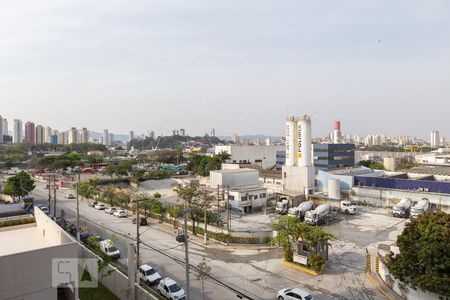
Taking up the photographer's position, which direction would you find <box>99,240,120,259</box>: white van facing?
facing the viewer and to the right of the viewer

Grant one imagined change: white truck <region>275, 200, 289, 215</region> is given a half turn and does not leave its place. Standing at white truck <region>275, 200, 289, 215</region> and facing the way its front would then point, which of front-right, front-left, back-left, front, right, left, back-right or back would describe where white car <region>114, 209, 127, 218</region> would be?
back-left

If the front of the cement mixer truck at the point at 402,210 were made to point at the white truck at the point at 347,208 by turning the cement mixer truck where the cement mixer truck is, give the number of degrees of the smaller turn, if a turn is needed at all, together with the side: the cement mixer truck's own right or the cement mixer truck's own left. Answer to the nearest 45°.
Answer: approximately 45° to the cement mixer truck's own right

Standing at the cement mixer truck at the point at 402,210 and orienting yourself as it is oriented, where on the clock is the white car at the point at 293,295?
The white car is roughly at 11 o'clock from the cement mixer truck.

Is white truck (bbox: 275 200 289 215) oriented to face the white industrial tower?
no

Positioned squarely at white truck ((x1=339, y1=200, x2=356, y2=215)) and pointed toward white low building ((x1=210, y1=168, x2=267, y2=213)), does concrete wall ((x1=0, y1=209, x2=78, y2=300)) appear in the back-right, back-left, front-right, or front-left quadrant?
front-left

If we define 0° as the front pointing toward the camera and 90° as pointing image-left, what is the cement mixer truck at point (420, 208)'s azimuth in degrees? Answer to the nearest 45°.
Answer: approximately 45°

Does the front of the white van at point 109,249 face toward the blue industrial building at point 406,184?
no

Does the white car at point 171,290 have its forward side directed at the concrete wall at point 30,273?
no

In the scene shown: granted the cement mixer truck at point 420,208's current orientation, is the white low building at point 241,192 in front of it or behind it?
in front

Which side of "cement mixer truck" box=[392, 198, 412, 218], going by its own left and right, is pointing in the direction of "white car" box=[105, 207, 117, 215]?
front

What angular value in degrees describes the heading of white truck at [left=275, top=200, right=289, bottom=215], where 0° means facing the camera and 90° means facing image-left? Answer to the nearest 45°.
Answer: approximately 45°

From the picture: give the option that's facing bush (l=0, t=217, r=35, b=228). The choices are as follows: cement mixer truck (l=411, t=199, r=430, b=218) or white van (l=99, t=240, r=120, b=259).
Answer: the cement mixer truck

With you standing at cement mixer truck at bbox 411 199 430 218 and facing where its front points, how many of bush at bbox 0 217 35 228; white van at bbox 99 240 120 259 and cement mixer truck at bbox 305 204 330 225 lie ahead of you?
3
